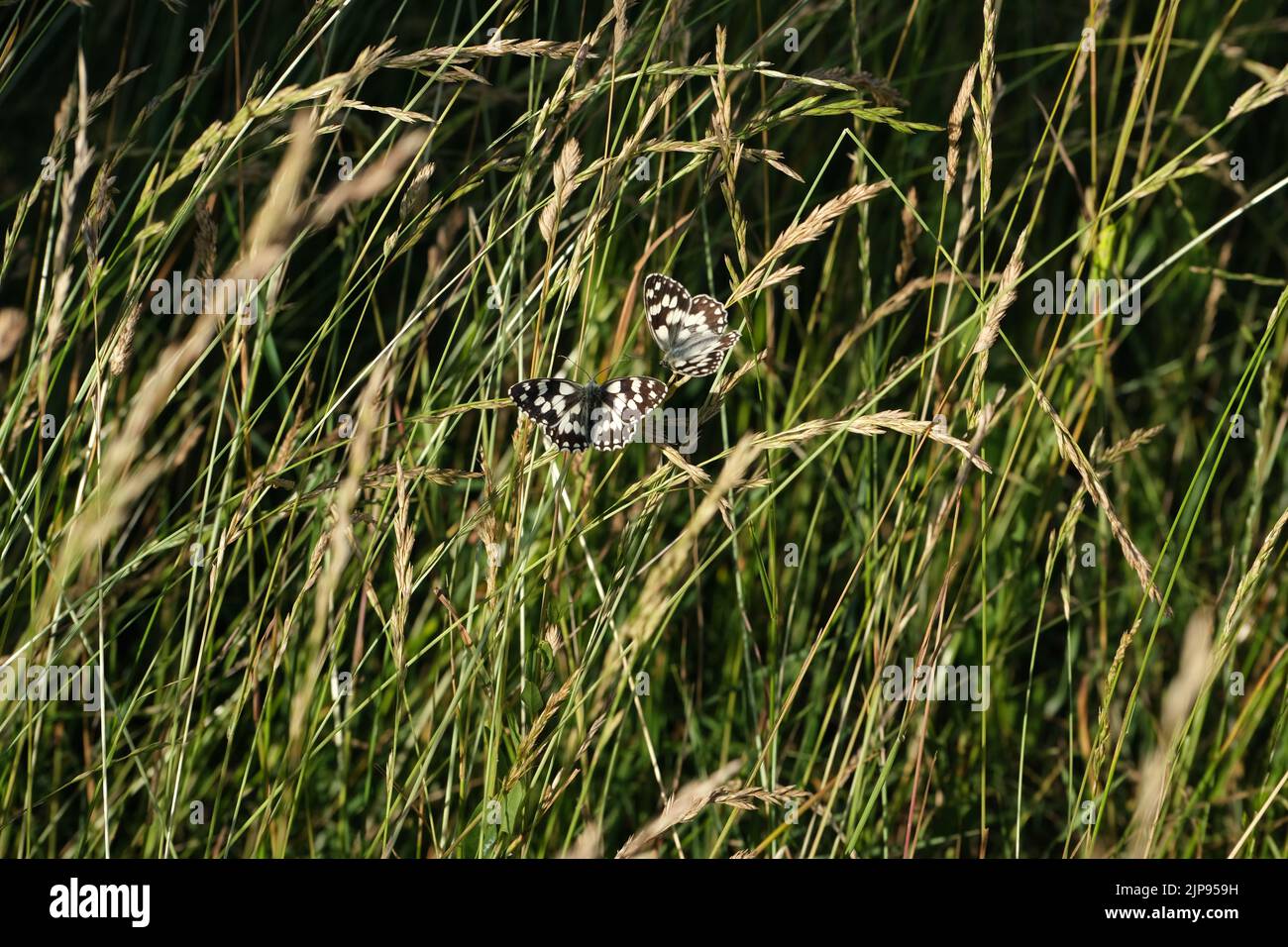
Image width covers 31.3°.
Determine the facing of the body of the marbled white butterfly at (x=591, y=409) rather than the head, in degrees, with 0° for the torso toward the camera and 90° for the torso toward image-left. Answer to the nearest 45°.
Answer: approximately 180°
